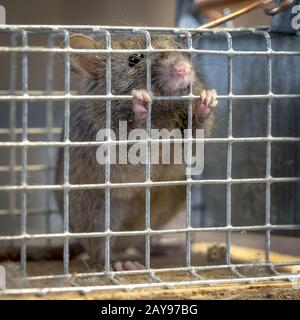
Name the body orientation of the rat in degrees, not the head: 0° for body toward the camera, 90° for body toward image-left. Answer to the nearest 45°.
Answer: approximately 315°
